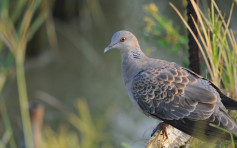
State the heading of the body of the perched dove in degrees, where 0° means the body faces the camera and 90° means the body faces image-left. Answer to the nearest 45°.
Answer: approximately 90°
